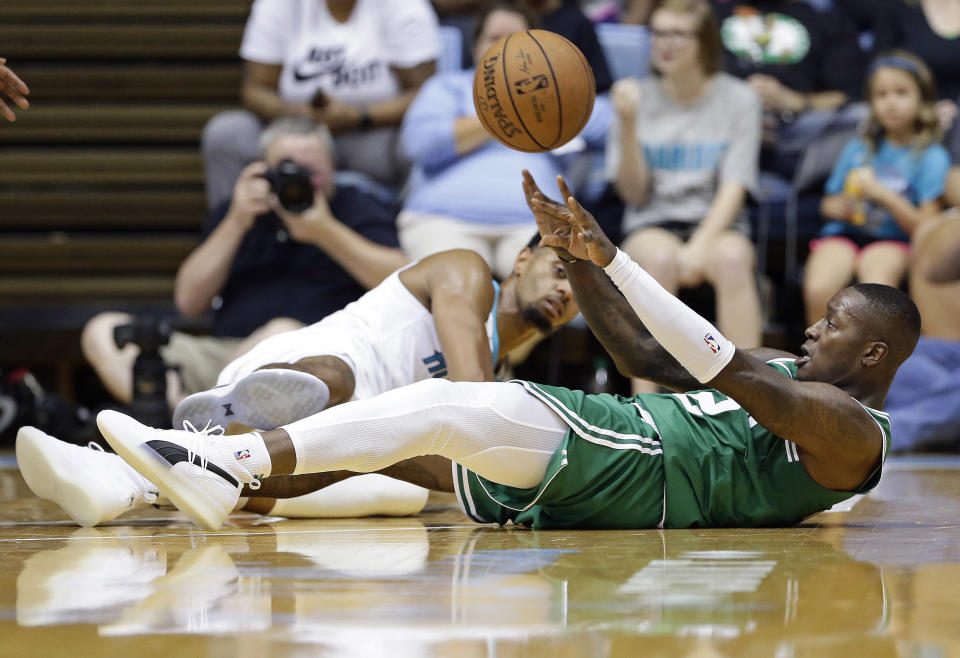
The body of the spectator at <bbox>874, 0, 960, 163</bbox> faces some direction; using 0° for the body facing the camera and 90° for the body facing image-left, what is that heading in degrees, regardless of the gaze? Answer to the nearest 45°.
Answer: approximately 0°

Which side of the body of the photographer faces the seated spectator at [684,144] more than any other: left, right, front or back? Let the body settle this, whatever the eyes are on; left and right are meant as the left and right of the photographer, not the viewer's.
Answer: left

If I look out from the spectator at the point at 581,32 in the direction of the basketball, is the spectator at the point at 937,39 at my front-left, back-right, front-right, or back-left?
back-left

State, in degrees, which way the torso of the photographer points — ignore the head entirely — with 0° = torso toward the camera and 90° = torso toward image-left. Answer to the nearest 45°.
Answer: approximately 0°

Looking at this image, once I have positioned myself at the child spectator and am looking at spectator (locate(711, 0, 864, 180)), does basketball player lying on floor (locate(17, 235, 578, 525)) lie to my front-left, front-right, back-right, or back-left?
back-left

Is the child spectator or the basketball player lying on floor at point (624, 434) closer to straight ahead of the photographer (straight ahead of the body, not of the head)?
the basketball player lying on floor

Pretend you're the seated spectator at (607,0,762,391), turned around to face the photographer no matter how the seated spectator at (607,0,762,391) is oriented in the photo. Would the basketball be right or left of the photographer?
left

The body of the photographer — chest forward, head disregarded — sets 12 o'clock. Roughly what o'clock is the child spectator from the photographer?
The child spectator is roughly at 9 o'clock from the photographer.
